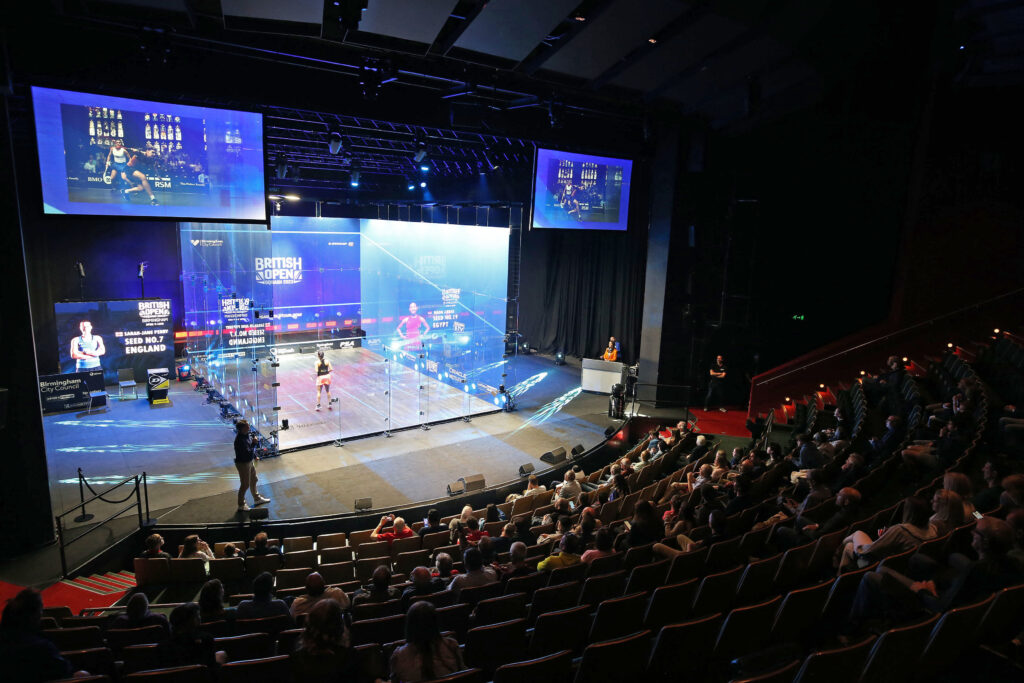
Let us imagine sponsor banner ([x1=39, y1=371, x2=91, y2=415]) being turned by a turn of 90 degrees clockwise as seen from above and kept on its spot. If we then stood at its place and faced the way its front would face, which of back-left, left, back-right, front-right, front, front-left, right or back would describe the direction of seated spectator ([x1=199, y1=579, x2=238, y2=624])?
left

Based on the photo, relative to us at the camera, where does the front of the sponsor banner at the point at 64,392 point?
facing the viewer

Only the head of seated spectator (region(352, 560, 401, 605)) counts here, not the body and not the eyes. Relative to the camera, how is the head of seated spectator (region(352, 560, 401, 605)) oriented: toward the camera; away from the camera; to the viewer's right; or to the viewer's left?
away from the camera

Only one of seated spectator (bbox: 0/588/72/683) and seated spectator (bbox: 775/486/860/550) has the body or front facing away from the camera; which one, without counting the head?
seated spectator (bbox: 0/588/72/683)

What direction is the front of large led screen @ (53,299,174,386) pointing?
toward the camera

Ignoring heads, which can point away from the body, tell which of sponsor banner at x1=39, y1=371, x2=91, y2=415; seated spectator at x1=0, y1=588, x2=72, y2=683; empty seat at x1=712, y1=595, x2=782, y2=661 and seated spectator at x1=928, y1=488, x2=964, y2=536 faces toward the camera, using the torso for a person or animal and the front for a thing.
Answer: the sponsor banner

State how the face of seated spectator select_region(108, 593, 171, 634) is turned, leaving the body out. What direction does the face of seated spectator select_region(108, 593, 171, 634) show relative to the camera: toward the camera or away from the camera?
away from the camera

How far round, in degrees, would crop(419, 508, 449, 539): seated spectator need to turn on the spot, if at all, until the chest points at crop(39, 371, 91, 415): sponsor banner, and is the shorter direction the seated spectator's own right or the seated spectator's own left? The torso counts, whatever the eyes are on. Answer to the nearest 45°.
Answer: approximately 45° to the seated spectator's own left

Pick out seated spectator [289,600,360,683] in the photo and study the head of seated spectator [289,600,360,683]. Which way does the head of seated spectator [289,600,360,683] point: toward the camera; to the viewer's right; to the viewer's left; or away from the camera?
away from the camera

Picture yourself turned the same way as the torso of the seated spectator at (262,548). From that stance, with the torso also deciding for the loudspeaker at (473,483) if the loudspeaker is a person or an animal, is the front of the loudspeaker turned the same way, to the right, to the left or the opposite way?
the opposite way

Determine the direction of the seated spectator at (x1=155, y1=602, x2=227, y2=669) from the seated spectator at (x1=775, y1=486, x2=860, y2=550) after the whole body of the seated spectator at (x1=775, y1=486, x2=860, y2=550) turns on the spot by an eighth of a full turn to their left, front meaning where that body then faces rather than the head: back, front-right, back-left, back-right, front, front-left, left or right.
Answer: front

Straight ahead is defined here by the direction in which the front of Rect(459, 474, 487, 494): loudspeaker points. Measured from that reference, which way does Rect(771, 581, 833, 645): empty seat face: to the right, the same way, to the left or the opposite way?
the opposite way

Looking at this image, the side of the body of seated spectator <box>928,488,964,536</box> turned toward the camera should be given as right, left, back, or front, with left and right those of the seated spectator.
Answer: left

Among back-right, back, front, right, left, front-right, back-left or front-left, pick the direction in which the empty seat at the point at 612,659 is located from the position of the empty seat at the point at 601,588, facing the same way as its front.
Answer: back-left

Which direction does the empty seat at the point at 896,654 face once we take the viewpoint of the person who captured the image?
facing away from the viewer and to the left of the viewer

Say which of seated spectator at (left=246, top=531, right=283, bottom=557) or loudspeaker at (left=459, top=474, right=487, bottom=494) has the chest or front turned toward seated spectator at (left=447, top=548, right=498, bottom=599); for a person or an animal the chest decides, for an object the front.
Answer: the loudspeaker

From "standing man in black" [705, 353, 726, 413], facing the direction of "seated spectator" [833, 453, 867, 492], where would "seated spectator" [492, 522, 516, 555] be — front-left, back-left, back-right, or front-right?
front-right

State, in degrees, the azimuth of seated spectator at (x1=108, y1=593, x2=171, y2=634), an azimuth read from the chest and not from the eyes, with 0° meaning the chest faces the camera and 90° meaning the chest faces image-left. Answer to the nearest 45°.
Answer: approximately 180°

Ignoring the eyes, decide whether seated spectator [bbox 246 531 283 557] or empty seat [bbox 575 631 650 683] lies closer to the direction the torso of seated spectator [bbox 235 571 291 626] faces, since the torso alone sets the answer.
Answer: the seated spectator

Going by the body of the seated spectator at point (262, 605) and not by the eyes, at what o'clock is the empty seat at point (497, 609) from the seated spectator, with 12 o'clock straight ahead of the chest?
The empty seat is roughly at 4 o'clock from the seated spectator.

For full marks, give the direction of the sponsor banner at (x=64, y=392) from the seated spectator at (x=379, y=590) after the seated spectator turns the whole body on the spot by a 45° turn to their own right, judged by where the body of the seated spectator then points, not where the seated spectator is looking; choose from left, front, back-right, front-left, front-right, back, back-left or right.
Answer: left

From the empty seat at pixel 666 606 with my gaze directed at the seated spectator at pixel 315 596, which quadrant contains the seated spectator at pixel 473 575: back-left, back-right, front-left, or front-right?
front-right
